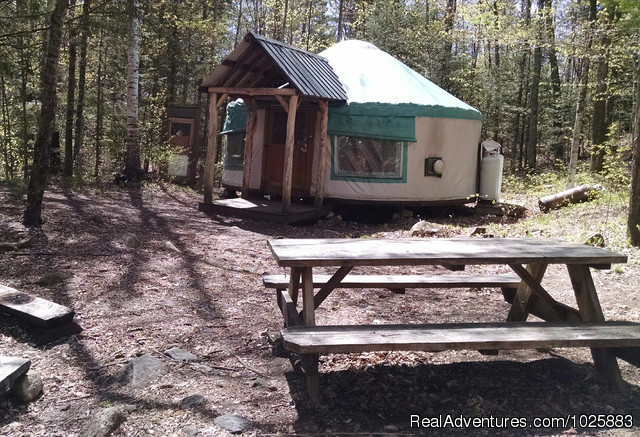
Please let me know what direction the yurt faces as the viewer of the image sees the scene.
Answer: facing the viewer and to the left of the viewer

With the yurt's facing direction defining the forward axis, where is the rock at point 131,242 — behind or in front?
in front

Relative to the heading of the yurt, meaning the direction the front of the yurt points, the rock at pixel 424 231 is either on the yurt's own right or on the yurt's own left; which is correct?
on the yurt's own left

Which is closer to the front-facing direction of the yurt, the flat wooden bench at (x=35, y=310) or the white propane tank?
the flat wooden bench

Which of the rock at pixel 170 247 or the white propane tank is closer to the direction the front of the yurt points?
the rock

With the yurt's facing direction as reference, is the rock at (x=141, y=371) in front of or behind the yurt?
in front

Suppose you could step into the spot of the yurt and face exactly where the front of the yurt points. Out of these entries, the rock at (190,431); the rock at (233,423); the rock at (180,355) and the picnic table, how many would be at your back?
0

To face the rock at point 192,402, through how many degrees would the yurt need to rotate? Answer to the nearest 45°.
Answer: approximately 45° to its left

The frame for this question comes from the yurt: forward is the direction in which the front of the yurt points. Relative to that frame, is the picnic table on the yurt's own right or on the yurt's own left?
on the yurt's own left

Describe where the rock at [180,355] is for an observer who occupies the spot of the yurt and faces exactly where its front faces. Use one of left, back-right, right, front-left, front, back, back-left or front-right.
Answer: front-left
